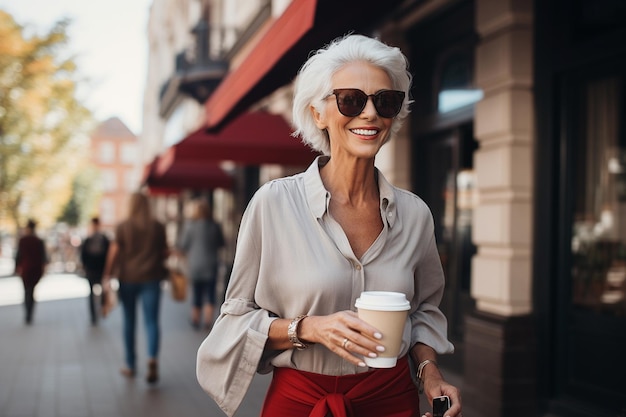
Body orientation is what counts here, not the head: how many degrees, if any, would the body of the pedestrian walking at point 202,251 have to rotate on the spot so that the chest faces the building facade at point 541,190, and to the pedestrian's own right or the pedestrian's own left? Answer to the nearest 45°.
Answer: approximately 135° to the pedestrian's own right

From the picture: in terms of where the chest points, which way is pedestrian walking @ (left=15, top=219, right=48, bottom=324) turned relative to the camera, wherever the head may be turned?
away from the camera

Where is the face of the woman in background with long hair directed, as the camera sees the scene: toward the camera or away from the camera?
away from the camera

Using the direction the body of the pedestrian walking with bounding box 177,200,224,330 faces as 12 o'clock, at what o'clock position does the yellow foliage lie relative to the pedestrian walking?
The yellow foliage is roughly at 11 o'clock from the pedestrian walking.

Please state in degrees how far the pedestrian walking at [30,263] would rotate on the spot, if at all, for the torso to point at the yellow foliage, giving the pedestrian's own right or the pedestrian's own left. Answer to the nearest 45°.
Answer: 0° — they already face it

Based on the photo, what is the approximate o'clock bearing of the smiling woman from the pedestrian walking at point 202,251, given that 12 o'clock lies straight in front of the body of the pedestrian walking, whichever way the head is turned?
The smiling woman is roughly at 6 o'clock from the pedestrian walking.

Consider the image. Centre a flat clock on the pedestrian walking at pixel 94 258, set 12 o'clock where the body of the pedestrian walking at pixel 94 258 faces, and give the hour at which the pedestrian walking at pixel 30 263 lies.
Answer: the pedestrian walking at pixel 30 263 is roughly at 10 o'clock from the pedestrian walking at pixel 94 258.

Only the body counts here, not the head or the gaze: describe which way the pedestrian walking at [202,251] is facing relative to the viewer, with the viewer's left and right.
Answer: facing away from the viewer

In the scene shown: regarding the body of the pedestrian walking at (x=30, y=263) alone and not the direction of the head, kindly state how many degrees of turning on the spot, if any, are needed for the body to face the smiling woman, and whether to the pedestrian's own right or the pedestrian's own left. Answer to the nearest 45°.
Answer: approximately 180°

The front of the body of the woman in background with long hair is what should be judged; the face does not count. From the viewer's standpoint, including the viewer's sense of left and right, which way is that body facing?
facing away from the viewer

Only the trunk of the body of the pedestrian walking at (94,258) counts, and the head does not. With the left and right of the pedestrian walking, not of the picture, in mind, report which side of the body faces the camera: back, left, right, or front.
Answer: back

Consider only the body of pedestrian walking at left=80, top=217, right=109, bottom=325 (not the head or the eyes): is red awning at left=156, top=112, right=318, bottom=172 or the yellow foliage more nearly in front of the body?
the yellow foliage
